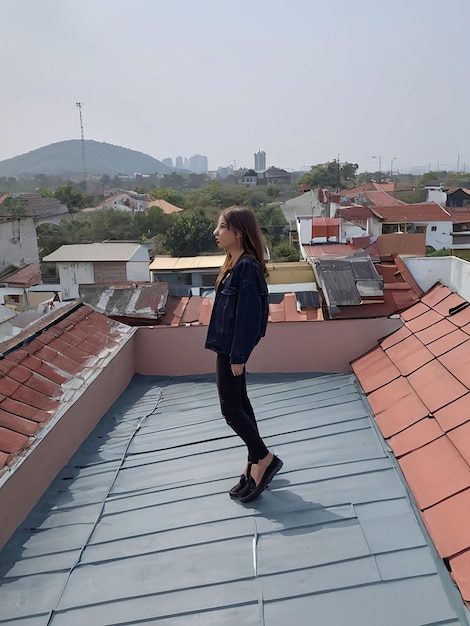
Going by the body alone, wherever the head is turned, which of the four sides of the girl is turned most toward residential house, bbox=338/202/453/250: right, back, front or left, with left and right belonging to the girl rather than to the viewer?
right

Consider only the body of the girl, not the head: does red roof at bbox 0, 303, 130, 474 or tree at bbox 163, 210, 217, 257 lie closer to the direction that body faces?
the red roof

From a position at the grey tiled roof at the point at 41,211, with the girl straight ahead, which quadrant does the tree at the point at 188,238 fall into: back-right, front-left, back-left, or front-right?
front-left

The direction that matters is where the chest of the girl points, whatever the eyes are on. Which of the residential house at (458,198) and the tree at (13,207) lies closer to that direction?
the tree

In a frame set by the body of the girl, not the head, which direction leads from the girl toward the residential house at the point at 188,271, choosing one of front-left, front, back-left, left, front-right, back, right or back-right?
right

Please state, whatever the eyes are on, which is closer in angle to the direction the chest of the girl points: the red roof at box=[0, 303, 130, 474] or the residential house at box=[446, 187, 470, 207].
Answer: the red roof

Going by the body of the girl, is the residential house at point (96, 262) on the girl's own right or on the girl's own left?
on the girl's own right

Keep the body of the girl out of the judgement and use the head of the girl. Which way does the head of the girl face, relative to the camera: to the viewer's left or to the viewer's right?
to the viewer's left

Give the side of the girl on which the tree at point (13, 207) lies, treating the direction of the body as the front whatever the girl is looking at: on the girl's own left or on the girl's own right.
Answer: on the girl's own right

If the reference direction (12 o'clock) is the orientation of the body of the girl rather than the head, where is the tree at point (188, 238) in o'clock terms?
The tree is roughly at 3 o'clock from the girl.

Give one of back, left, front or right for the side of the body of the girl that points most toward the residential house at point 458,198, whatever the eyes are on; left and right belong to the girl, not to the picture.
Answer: right

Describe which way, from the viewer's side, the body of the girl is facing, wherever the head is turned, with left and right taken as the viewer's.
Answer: facing to the left of the viewer
